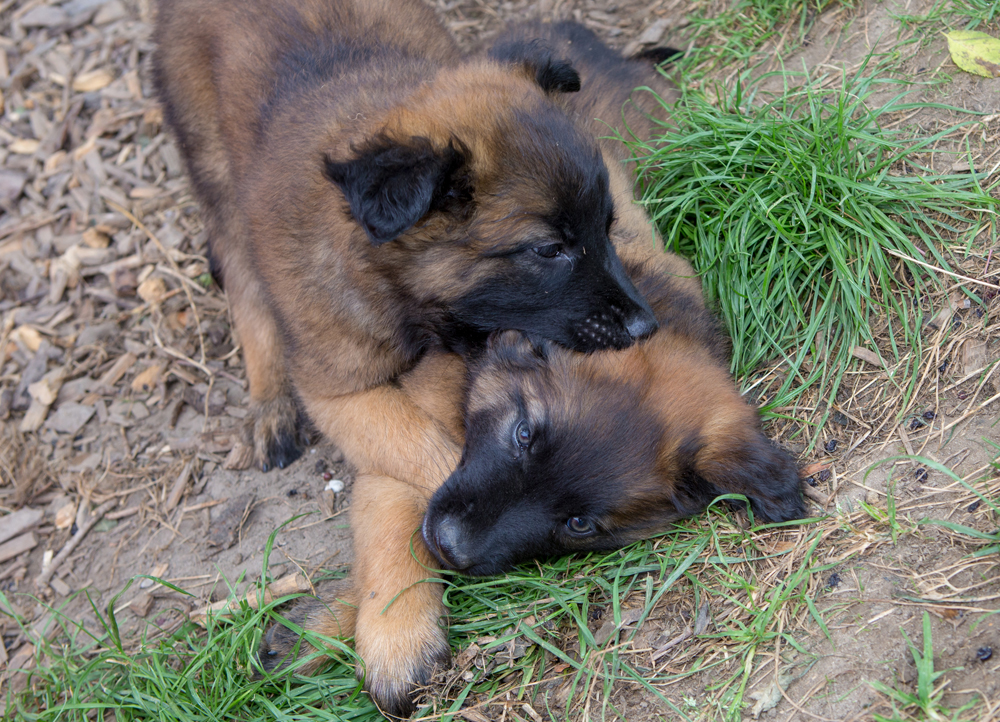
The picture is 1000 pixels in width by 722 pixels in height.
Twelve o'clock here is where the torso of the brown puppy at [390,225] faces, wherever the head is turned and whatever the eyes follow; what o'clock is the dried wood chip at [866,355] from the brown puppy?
The dried wood chip is roughly at 11 o'clock from the brown puppy.

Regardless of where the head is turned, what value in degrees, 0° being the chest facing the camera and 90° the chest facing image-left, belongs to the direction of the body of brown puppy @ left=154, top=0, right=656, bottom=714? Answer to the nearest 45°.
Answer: approximately 315°

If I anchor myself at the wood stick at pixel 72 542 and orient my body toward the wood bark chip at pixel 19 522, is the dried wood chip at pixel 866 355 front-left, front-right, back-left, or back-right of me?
back-right

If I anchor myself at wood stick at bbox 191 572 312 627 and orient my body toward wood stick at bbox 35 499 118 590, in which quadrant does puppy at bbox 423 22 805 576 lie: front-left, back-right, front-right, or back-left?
back-right

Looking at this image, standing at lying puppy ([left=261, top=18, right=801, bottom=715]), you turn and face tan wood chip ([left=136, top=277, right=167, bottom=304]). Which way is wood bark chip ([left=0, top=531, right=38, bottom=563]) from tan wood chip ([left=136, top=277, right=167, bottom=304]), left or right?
left
